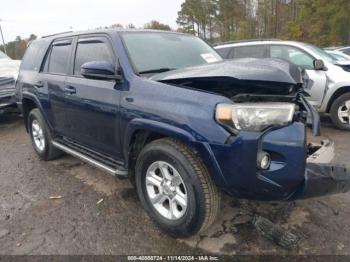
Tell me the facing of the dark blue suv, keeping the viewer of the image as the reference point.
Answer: facing the viewer and to the right of the viewer

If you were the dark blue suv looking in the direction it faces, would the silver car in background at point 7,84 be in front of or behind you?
behind

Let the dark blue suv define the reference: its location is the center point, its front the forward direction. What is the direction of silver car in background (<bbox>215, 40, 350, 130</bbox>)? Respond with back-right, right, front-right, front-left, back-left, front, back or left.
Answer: left
